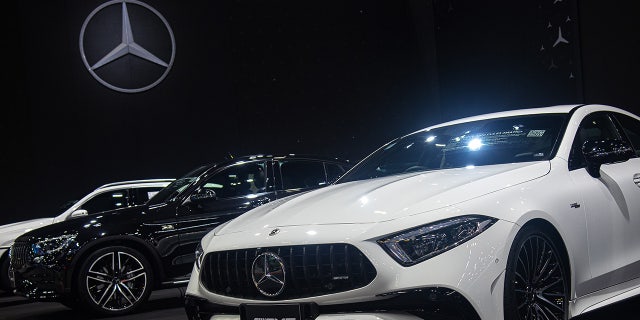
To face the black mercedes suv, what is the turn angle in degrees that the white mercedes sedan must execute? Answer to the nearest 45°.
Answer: approximately 90° to its right

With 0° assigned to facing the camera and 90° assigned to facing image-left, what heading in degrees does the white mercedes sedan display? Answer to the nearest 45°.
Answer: approximately 45°
